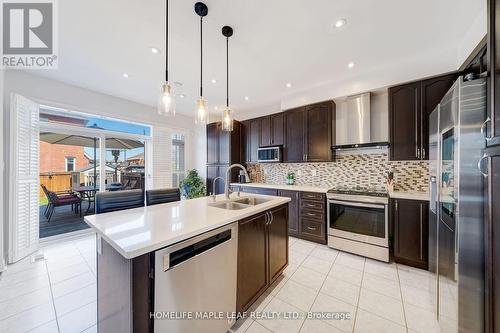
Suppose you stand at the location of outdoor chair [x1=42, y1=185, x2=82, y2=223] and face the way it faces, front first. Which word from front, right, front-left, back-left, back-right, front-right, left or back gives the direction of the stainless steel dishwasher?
right

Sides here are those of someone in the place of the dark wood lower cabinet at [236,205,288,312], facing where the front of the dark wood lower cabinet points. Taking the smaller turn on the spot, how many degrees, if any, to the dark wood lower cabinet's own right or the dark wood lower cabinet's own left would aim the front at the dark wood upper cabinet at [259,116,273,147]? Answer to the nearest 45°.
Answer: approximately 135° to the dark wood lower cabinet's own left

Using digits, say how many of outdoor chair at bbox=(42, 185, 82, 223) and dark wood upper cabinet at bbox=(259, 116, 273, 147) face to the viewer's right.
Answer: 1

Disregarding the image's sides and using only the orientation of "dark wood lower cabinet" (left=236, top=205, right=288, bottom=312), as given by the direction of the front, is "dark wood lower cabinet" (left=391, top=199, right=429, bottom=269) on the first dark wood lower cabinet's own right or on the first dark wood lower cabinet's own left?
on the first dark wood lower cabinet's own left

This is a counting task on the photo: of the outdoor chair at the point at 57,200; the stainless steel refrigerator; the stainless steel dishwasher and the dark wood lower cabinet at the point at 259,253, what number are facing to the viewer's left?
1

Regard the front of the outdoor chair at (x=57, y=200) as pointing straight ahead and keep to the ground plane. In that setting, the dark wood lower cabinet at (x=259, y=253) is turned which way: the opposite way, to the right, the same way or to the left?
to the right

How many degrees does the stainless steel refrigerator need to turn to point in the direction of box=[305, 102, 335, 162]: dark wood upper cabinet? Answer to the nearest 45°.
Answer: approximately 45° to its right
